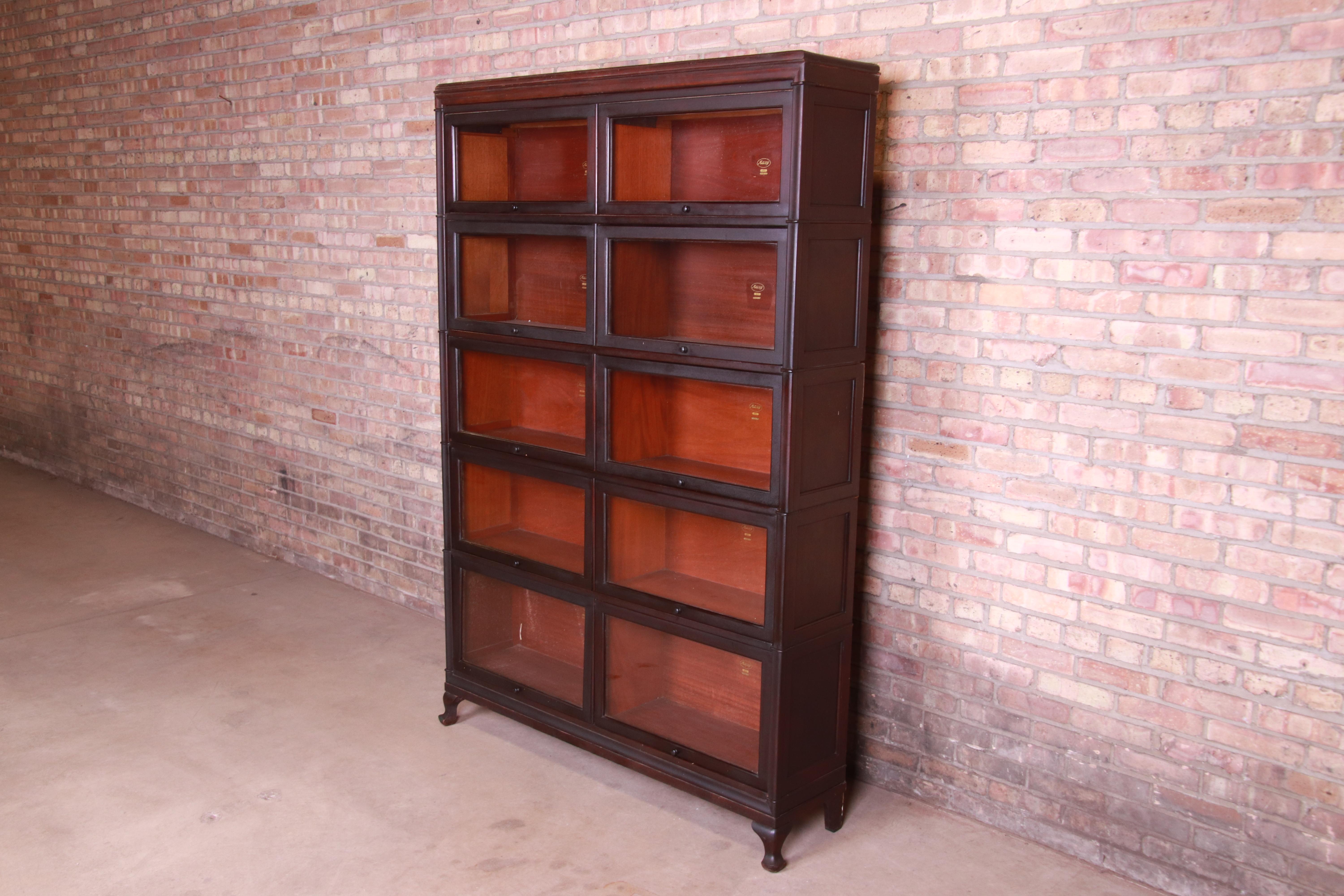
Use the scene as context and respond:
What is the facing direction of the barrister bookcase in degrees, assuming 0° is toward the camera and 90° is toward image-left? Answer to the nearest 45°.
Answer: approximately 45°
